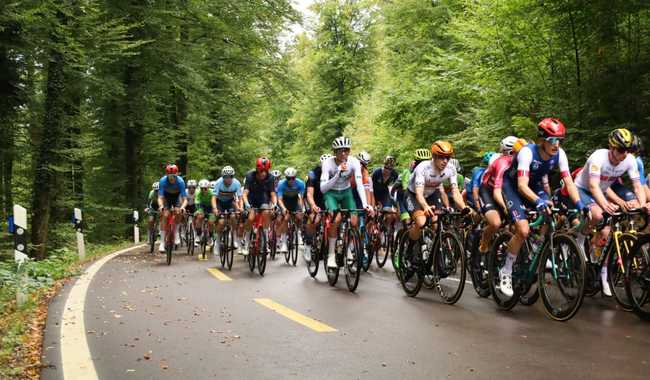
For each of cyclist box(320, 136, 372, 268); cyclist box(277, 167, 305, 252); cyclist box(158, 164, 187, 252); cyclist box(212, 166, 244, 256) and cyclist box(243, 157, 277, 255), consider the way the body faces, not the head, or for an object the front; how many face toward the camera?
5

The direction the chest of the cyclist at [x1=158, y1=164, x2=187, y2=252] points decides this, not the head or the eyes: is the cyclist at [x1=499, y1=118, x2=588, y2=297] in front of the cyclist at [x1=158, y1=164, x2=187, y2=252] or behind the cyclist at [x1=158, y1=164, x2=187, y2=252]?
in front

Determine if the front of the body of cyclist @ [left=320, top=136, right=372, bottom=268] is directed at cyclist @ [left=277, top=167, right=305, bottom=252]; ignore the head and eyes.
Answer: no

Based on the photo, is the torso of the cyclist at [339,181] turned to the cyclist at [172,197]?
no

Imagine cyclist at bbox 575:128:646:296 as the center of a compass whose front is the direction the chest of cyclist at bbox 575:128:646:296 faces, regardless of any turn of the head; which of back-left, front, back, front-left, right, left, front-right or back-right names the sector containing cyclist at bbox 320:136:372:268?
back-right

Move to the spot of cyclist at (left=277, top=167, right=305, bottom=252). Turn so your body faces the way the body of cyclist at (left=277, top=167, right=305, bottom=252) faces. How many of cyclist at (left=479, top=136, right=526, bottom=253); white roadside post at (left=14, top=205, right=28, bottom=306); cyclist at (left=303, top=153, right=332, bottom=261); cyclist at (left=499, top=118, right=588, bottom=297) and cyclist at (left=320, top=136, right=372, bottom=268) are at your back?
0

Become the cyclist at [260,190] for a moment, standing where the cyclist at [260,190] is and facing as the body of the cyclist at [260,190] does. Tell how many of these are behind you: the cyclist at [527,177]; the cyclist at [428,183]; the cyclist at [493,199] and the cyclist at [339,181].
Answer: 0

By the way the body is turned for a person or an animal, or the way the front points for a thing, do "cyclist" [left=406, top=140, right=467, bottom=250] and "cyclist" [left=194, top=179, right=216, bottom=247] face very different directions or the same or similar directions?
same or similar directions

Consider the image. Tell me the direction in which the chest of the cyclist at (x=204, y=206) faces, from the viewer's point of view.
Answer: toward the camera

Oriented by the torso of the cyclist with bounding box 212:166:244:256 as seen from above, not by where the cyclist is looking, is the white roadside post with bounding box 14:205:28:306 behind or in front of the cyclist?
in front

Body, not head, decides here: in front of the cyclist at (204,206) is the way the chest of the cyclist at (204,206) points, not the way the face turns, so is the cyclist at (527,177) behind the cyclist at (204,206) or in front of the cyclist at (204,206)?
in front

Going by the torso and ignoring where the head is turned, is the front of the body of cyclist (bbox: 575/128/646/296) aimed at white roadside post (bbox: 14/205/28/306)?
no

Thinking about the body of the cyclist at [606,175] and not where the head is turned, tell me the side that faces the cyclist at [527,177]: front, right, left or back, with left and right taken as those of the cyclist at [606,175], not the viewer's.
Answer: right

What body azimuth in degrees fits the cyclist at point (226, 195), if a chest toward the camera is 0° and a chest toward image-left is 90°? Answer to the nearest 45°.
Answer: approximately 0°

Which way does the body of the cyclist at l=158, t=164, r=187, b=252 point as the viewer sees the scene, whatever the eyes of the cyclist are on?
toward the camera
